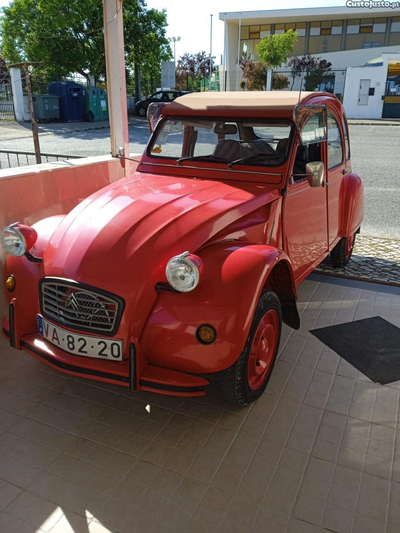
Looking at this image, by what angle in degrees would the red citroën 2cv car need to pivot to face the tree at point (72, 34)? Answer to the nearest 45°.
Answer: approximately 135° to its right

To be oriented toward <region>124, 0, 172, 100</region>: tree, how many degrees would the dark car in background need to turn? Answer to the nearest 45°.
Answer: approximately 90° to its right

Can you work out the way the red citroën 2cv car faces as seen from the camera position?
facing the viewer and to the left of the viewer

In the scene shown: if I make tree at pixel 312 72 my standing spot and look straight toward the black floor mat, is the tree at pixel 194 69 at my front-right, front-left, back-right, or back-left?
back-right

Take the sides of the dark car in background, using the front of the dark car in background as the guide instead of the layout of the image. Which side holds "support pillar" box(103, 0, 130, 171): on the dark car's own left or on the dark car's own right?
on the dark car's own left

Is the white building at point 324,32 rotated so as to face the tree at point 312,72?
yes

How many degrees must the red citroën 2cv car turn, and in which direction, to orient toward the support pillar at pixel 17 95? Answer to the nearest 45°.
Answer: approximately 135° to its right

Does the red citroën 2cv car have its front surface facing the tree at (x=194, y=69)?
no

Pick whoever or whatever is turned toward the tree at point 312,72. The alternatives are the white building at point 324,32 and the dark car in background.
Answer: the white building

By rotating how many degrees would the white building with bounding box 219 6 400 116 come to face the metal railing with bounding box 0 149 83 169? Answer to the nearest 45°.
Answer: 0° — it already faces it

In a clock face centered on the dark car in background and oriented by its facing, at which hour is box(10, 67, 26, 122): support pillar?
The support pillar is roughly at 11 o'clock from the dark car in background.

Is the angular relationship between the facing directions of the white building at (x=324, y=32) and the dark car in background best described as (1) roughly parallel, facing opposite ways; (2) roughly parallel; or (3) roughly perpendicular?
roughly perpendicular

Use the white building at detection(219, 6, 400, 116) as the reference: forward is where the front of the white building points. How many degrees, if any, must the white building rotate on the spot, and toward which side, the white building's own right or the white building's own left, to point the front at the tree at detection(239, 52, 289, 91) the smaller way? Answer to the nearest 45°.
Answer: approximately 45° to the white building's own right

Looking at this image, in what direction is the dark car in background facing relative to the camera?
to the viewer's left

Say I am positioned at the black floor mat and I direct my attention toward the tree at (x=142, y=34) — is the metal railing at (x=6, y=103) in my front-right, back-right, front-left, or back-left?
front-left

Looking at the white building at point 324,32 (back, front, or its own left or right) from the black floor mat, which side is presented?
front

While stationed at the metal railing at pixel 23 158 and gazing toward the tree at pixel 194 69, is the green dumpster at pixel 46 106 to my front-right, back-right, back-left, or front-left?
front-left

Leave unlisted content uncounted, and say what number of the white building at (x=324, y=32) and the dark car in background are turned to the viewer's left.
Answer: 1

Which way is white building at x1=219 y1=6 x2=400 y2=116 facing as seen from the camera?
toward the camera

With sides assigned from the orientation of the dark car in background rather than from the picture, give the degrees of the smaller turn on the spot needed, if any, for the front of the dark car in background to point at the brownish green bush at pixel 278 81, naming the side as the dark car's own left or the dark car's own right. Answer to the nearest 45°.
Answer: approximately 135° to the dark car's own right

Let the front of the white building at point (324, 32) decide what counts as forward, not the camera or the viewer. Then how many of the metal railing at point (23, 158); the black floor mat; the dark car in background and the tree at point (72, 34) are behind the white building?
0
